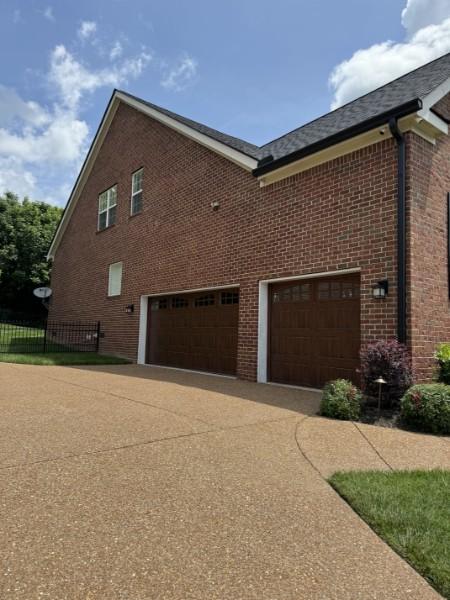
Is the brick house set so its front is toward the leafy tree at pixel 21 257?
no

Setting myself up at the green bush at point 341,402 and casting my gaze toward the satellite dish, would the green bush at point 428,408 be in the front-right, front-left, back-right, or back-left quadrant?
back-right

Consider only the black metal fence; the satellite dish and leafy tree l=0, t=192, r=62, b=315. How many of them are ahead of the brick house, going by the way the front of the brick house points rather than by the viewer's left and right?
0

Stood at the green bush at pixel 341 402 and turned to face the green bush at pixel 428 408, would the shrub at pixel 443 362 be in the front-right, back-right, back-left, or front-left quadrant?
front-left
